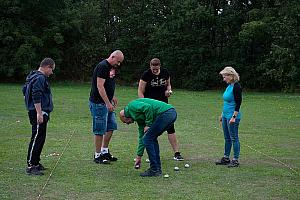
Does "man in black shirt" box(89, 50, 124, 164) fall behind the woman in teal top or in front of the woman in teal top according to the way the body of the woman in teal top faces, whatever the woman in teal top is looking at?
in front

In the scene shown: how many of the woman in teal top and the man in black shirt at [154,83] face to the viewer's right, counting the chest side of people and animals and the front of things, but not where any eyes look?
0

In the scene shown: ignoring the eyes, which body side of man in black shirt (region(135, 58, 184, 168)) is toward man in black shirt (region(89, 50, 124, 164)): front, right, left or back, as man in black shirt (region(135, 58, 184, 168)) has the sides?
right

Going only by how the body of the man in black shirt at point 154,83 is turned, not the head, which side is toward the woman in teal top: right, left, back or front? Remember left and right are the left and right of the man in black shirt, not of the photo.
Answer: left

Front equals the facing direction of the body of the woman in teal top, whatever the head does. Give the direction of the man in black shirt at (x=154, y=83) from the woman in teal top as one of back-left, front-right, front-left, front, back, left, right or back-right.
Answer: front-right

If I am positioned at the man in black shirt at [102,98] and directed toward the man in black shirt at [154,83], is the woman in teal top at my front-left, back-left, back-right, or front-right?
front-right

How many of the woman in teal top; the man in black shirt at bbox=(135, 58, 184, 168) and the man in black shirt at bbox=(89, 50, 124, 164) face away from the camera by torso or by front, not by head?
0

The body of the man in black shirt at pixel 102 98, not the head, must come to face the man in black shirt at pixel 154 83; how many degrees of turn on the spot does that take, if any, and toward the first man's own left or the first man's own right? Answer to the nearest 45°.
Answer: approximately 45° to the first man's own left

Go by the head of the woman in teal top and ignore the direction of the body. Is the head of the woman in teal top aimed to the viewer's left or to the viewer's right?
to the viewer's left

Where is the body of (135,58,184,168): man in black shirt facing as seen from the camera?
toward the camera

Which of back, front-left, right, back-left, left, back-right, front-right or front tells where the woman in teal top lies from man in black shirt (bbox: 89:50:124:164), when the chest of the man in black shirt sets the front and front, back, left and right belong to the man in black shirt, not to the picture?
front-left

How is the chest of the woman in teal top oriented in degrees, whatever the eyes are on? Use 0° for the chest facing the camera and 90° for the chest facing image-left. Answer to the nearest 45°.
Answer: approximately 45°
